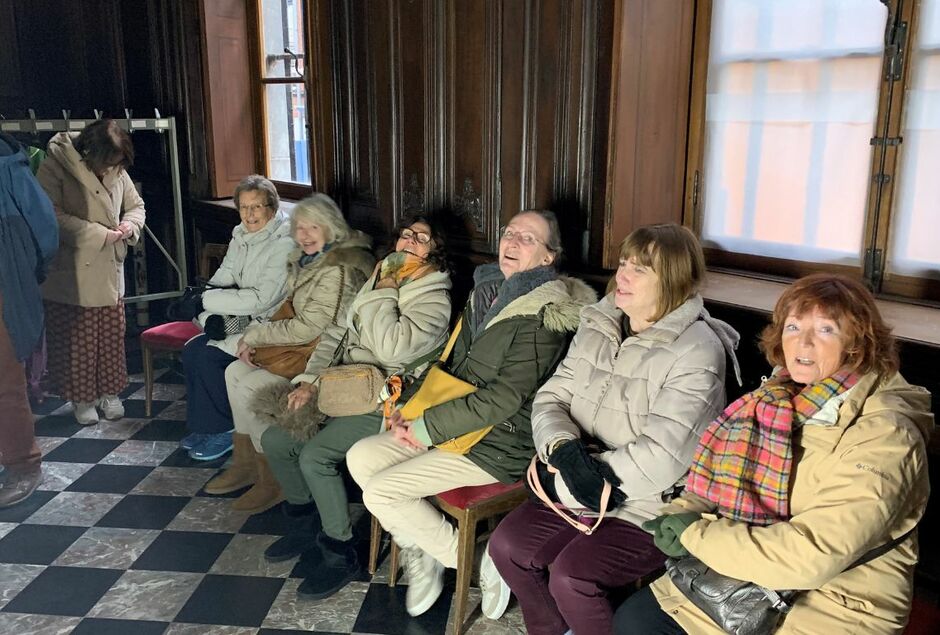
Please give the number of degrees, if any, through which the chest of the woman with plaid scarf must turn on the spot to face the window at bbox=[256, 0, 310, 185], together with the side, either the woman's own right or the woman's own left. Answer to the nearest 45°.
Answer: approximately 90° to the woman's own right

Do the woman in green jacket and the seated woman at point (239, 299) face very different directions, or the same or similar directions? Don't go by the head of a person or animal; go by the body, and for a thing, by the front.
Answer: same or similar directions

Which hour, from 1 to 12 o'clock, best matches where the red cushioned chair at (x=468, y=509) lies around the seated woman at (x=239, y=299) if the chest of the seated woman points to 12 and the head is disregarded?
The red cushioned chair is roughly at 10 o'clock from the seated woman.

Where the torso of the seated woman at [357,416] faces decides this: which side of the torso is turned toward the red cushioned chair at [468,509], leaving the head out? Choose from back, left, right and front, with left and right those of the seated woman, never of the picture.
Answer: left

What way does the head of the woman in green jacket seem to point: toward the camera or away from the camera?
toward the camera

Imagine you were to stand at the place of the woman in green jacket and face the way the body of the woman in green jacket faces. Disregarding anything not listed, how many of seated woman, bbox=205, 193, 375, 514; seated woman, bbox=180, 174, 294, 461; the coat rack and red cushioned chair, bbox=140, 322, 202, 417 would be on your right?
4

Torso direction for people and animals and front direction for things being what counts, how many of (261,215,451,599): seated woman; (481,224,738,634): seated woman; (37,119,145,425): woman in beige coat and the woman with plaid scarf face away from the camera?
0

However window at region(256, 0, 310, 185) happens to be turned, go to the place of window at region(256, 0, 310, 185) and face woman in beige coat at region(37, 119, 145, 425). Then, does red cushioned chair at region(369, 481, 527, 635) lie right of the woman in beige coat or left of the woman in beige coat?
left

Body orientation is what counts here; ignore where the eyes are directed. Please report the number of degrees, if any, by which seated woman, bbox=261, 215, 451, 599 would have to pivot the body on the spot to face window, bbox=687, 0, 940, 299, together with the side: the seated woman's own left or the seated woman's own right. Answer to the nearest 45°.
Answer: approximately 135° to the seated woman's own left

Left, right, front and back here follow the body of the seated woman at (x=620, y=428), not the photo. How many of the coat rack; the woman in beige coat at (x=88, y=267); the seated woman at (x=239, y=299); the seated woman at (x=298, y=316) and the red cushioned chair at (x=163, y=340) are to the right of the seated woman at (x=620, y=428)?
5

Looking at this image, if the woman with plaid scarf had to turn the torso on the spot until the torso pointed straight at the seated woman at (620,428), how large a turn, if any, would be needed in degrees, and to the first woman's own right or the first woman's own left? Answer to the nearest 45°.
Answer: approximately 90° to the first woman's own right

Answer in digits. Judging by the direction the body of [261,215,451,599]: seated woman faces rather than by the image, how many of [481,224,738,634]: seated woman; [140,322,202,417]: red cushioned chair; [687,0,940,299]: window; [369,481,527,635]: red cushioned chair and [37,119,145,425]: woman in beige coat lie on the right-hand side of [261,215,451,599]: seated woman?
2

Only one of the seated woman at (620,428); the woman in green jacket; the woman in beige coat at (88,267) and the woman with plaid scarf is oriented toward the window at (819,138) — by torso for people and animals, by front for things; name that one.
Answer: the woman in beige coat

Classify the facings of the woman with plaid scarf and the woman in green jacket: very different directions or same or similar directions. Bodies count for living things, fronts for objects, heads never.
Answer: same or similar directions

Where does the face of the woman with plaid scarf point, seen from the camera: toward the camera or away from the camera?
toward the camera

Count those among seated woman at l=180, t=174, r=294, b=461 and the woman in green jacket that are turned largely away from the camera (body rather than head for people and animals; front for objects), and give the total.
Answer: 0
